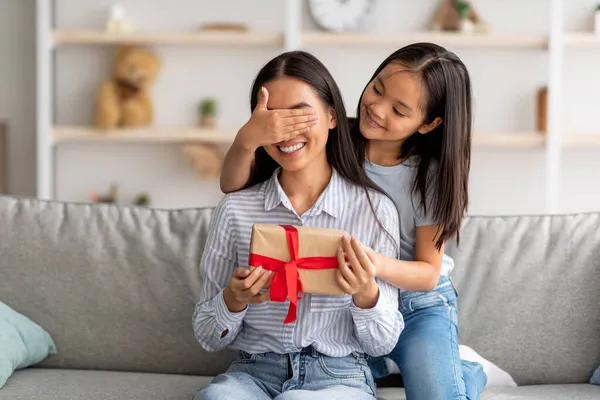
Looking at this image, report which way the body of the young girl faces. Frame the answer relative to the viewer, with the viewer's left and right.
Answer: facing the viewer and to the left of the viewer

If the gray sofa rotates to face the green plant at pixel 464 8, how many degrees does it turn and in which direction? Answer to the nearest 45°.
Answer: approximately 135° to its left

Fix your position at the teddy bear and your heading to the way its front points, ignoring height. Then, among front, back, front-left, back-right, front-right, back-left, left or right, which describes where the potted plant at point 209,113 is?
front-left

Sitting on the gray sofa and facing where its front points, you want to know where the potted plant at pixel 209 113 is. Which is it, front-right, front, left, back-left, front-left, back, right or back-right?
back

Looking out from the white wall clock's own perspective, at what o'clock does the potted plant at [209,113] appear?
The potted plant is roughly at 3 o'clock from the white wall clock.

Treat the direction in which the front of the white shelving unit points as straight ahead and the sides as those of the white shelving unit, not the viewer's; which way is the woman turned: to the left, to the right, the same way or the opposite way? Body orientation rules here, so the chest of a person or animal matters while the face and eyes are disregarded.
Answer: the same way

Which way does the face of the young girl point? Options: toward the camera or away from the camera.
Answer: toward the camera

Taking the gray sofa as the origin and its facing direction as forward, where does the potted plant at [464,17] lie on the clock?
The potted plant is roughly at 7 o'clock from the gray sofa.

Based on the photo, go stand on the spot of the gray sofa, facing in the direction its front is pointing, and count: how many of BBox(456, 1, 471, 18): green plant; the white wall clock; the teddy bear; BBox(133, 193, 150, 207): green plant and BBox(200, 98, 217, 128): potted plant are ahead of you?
0

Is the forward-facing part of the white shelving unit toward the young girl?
yes

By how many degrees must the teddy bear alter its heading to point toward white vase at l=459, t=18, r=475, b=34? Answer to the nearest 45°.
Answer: approximately 45° to its left

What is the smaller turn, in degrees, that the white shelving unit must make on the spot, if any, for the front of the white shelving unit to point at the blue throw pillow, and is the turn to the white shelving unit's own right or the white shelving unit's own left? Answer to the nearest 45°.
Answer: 0° — it already faces it

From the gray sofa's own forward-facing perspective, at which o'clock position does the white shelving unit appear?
The white shelving unit is roughly at 6 o'clock from the gray sofa.

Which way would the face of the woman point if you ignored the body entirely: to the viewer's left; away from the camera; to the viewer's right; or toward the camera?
toward the camera

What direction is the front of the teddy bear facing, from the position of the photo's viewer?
facing the viewer and to the right of the viewer

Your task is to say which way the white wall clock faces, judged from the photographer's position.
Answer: facing the viewer

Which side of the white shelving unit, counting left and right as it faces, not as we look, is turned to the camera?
front

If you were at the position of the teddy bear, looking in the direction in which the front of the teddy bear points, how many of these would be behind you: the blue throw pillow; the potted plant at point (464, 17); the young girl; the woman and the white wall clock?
0
